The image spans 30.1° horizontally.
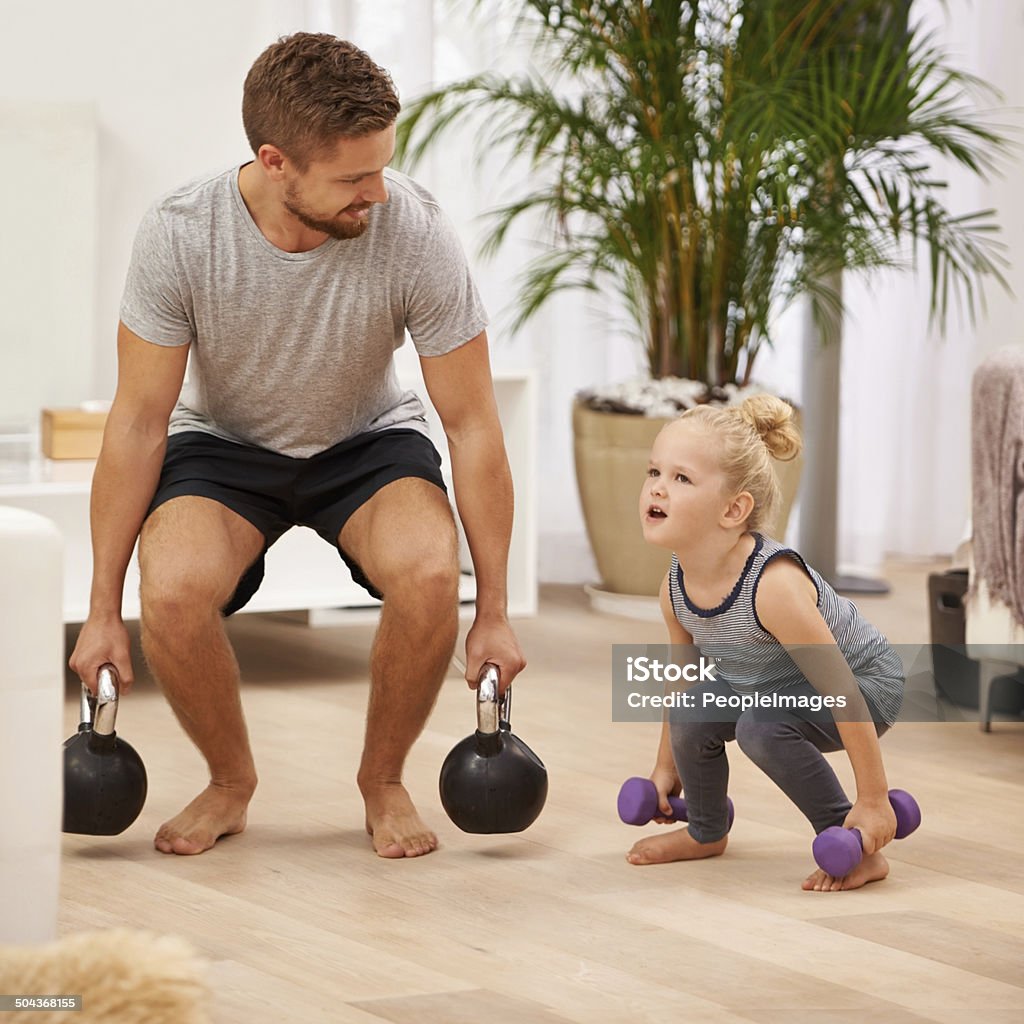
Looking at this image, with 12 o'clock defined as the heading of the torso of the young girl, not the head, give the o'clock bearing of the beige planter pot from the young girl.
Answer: The beige planter pot is roughly at 4 o'clock from the young girl.

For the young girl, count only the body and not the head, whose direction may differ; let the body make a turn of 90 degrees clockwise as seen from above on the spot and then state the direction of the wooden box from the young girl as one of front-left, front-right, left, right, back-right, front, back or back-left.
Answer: front

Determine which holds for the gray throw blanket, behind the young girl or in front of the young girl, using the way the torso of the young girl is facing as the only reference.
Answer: behind

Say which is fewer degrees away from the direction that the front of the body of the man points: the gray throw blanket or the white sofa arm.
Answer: the white sofa arm

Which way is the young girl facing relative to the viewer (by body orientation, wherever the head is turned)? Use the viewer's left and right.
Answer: facing the viewer and to the left of the viewer

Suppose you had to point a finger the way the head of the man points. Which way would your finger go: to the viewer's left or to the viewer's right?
to the viewer's right

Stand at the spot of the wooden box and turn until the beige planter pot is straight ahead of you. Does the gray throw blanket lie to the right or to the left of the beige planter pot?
right

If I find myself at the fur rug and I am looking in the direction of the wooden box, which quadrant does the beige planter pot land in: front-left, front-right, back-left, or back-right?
front-right

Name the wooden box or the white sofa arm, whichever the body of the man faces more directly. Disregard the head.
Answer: the white sofa arm

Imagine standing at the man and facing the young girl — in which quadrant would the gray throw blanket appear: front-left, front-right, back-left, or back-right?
front-left

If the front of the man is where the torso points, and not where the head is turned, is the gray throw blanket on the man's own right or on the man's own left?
on the man's own left

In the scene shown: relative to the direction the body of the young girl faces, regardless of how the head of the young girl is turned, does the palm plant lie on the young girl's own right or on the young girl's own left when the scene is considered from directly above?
on the young girl's own right

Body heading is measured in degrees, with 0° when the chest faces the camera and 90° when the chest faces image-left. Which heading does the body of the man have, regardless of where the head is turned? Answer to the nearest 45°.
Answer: approximately 0°

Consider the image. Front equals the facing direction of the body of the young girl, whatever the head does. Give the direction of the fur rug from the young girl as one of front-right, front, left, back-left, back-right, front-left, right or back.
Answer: front

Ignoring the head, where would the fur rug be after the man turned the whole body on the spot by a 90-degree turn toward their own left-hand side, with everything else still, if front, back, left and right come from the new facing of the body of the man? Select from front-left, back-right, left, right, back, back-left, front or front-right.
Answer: right

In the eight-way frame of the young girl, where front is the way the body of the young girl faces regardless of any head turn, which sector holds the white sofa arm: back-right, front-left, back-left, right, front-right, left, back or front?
front

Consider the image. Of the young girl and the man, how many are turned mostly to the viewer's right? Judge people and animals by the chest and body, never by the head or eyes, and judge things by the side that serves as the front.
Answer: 0
